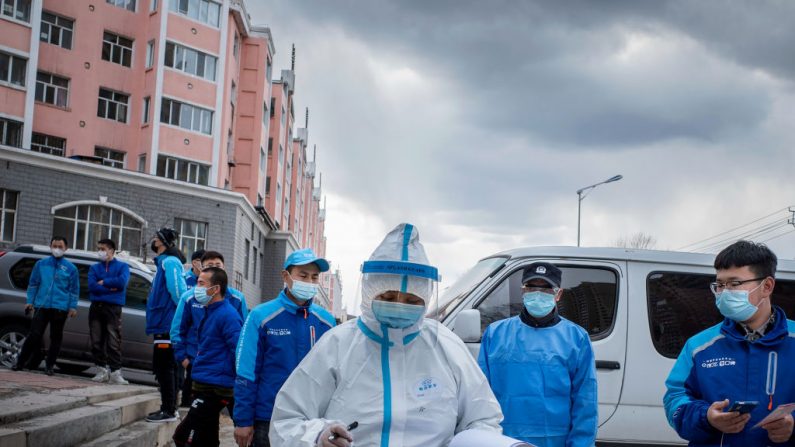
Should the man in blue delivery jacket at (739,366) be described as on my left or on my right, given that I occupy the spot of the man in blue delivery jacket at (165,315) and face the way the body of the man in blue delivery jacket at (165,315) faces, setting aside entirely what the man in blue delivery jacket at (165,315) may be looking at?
on my left

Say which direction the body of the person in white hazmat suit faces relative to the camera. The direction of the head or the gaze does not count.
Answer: toward the camera

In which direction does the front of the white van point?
to the viewer's left

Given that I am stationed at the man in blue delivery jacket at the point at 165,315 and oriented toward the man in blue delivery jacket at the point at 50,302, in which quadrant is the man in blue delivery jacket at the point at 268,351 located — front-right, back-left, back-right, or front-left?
back-left

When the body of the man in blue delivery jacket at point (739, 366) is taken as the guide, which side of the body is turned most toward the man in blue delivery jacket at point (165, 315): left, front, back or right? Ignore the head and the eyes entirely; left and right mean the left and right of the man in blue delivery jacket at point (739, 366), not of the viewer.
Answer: right

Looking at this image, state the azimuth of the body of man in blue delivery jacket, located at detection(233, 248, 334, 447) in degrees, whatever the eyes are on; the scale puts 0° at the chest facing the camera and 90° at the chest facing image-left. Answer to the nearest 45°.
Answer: approximately 315°

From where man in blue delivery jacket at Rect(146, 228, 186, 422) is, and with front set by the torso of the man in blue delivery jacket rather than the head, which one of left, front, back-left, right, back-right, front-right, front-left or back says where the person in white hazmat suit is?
left

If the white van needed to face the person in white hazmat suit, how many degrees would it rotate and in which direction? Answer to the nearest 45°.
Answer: approximately 90° to its left

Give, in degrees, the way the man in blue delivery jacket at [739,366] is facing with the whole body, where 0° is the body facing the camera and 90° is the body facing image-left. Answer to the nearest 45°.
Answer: approximately 45°

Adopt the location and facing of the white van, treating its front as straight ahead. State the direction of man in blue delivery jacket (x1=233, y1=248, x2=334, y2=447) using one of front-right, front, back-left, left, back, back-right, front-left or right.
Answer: front-left

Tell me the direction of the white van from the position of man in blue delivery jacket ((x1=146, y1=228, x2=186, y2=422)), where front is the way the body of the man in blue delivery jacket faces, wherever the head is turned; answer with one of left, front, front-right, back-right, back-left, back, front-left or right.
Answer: back-left

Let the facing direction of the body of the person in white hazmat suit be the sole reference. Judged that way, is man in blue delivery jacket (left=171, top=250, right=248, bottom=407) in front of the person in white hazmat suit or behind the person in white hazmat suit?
behind

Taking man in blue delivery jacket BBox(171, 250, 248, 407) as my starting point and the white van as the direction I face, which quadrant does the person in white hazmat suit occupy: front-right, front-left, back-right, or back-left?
front-right

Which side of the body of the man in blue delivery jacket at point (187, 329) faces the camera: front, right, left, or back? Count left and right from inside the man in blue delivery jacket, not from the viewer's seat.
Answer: front

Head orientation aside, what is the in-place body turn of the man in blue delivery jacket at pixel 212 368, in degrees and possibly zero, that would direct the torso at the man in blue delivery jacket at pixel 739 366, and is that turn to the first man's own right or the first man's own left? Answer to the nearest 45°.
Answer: approximately 135° to the first man's own left
